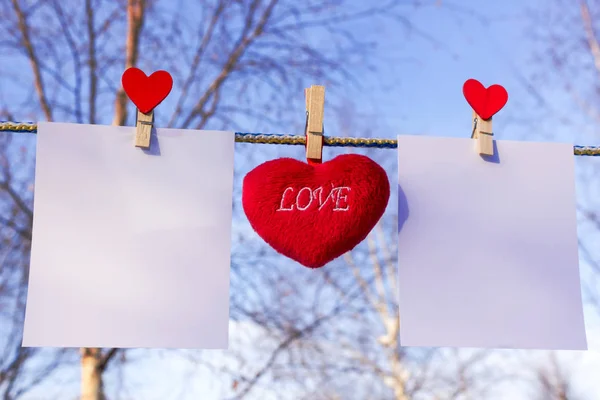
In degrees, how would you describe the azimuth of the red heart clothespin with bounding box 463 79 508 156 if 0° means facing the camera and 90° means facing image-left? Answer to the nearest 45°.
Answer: approximately 0°

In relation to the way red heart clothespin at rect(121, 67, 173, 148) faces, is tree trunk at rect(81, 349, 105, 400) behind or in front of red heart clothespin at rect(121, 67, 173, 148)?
behind

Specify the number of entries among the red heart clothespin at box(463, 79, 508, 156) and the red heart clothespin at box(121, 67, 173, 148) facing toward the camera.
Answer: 2
